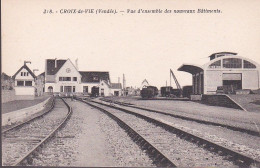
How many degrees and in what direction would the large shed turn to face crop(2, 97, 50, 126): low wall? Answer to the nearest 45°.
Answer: approximately 45° to its right

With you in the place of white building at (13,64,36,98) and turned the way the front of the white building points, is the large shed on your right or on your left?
on your left

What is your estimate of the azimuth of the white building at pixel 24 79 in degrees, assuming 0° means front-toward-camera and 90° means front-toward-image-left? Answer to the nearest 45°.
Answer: approximately 0°

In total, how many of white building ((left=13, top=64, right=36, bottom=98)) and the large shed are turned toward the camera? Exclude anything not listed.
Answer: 2

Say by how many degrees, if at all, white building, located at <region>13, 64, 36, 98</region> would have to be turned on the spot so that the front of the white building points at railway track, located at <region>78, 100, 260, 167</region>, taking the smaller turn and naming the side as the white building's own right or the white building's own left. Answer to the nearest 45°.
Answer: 0° — it already faces it

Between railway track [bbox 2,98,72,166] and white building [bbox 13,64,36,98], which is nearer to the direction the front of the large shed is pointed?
the railway track

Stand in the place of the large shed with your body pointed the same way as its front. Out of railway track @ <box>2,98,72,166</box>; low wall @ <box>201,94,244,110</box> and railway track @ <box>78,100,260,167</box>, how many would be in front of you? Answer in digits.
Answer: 3

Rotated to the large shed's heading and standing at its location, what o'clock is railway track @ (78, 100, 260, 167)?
The railway track is roughly at 12 o'clock from the large shed.

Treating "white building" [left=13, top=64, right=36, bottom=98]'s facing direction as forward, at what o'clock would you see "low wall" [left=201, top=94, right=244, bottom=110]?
The low wall is roughly at 11 o'clock from the white building.
